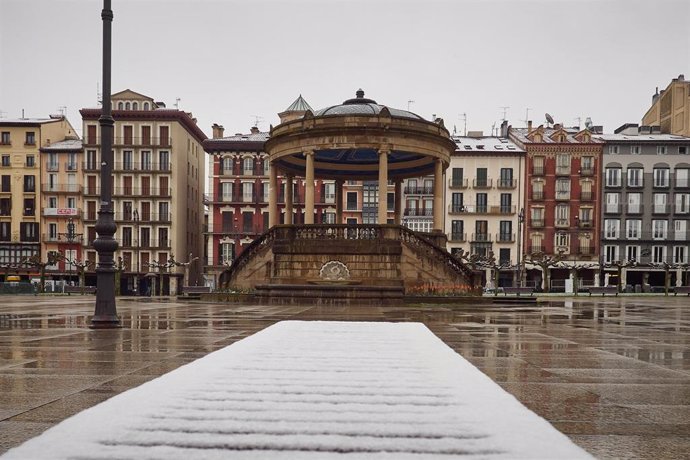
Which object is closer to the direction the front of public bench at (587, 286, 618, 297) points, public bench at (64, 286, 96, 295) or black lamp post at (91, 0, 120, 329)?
the black lamp post

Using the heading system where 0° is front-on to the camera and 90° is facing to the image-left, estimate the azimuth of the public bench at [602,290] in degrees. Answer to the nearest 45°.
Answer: approximately 0°
